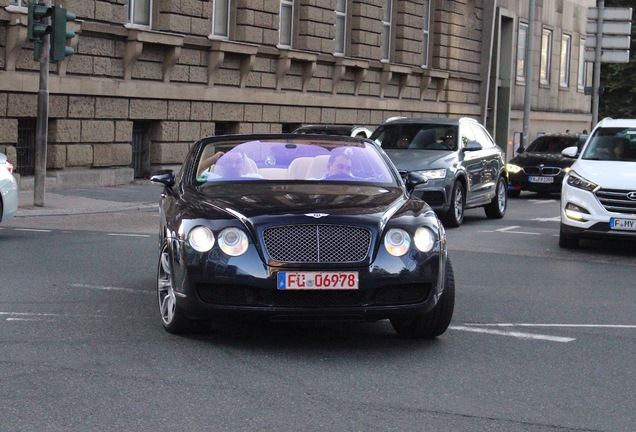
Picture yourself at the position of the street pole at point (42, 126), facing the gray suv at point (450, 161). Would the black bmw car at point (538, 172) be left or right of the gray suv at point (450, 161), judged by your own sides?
left

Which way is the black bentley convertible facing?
toward the camera

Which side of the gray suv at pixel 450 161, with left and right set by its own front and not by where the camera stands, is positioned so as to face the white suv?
left

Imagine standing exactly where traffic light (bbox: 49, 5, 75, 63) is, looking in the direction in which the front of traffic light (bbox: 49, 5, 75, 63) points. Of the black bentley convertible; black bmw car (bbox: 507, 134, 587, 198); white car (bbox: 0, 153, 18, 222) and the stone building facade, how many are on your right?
2

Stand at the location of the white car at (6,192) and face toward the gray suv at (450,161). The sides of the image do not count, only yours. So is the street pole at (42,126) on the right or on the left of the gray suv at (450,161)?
left

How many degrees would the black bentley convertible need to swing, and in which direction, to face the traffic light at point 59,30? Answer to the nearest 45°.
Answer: approximately 180°

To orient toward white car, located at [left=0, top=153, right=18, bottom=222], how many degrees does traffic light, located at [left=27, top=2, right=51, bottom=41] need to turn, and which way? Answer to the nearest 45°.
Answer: approximately 90° to its right

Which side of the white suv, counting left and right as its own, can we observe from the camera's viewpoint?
front

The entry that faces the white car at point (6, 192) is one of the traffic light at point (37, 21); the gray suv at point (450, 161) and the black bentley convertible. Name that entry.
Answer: the gray suv

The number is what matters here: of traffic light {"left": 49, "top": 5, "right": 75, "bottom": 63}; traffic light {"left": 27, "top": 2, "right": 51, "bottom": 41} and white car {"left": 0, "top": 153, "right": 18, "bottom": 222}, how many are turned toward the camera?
0

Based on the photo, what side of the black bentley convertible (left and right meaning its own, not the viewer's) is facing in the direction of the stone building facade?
back
